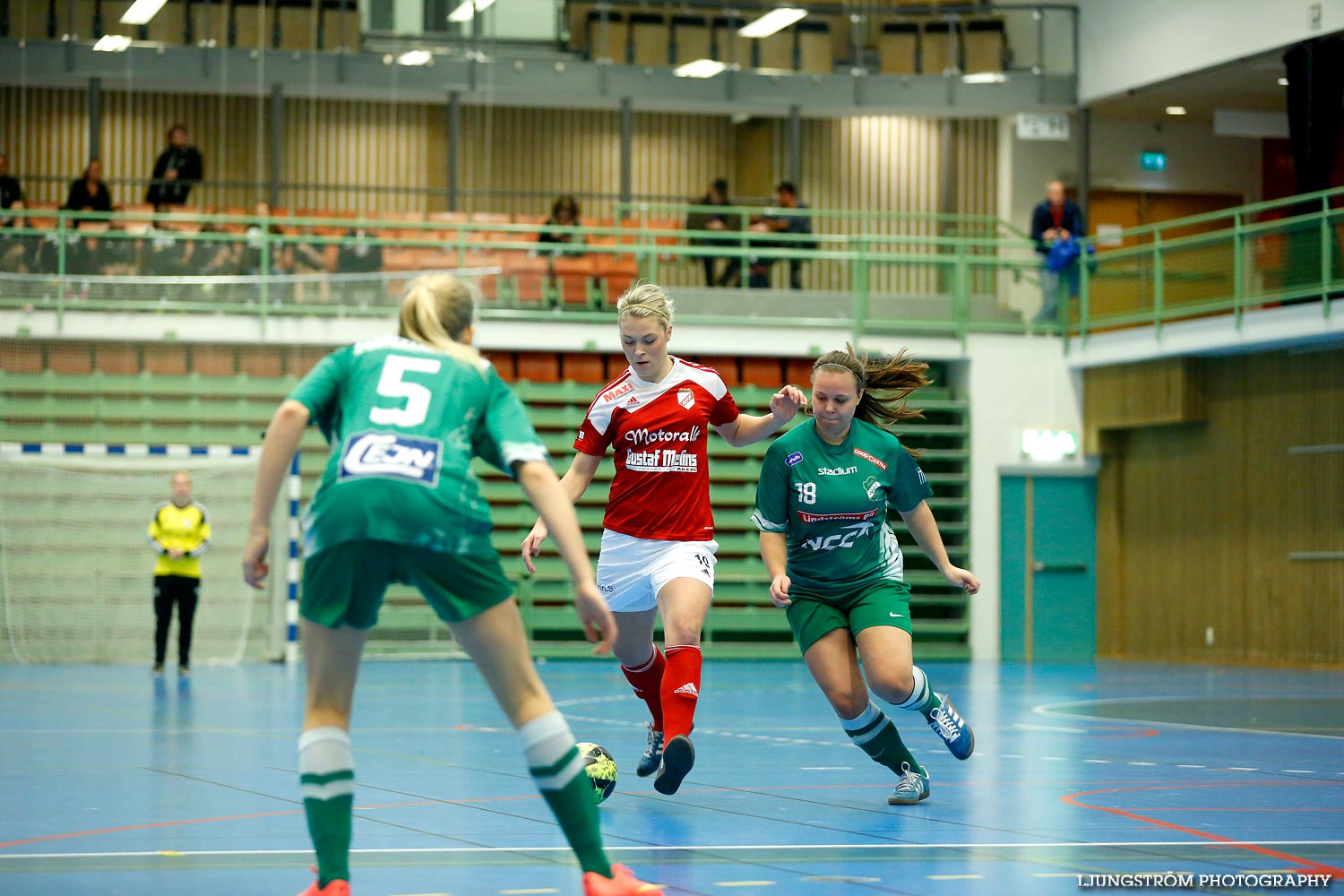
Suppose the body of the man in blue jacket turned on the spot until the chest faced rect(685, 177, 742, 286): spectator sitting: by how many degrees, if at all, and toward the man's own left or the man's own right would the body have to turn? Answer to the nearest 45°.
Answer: approximately 90° to the man's own right

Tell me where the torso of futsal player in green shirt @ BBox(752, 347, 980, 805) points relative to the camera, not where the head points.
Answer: toward the camera

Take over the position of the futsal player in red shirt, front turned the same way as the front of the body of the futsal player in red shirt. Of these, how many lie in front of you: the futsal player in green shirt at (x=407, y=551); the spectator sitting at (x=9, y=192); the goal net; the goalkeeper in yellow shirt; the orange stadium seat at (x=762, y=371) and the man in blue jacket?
1

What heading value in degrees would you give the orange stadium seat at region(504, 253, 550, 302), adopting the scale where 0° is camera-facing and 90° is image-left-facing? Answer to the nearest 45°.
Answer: approximately 0°

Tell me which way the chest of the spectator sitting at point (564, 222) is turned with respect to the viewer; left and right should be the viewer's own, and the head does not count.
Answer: facing the viewer

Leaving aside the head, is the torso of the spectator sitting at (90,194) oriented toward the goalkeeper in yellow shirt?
yes

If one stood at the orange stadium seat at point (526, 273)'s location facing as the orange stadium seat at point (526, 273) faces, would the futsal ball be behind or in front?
in front

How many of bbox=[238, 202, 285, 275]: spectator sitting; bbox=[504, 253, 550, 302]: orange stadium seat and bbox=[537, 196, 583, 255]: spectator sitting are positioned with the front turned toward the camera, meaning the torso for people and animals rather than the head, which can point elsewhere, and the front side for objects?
3

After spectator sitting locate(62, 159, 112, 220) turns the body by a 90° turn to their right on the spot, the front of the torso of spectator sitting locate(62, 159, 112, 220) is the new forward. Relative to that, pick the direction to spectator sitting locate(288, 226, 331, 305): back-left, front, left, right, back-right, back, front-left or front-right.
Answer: back-left

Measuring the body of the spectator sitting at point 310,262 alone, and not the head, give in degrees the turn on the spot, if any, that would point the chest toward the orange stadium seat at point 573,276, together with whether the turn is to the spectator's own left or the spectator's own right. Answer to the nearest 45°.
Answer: approximately 90° to the spectator's own left

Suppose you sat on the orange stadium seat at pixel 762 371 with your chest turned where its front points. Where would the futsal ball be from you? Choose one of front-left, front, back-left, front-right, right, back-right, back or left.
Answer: front

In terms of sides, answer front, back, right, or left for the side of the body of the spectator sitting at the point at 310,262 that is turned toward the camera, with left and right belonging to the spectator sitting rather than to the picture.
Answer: front

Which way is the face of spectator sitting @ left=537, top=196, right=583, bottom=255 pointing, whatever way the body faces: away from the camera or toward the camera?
toward the camera

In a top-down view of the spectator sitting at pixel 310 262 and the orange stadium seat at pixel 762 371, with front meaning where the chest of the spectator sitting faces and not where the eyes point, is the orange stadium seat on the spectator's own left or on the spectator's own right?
on the spectator's own left

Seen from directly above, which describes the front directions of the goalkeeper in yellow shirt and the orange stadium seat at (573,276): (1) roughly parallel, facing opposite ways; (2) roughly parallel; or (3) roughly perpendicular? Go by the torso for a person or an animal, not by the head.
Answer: roughly parallel

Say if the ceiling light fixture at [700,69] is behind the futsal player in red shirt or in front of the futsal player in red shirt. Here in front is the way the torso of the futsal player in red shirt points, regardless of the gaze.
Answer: behind

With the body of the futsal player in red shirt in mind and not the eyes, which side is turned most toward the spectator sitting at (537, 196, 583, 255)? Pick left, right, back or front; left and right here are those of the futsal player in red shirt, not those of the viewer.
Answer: back
